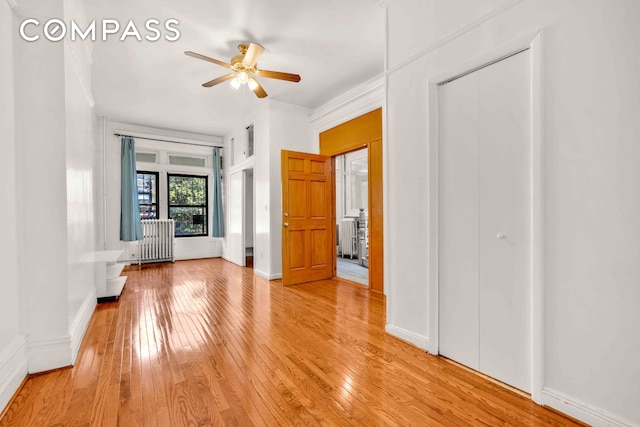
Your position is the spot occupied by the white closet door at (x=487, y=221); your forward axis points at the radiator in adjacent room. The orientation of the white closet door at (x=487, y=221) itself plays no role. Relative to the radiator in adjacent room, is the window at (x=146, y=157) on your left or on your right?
left

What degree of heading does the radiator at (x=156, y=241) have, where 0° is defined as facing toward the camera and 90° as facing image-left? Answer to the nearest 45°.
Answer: approximately 0°

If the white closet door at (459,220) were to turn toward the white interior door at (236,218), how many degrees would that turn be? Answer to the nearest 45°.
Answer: approximately 90° to its right

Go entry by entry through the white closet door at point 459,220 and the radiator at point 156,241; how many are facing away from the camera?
0

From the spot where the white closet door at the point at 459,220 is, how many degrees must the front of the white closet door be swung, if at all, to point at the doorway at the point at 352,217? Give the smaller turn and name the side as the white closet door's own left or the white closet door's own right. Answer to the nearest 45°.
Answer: approximately 90° to the white closet door's own right

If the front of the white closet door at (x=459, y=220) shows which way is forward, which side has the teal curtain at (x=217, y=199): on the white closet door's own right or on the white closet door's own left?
on the white closet door's own right

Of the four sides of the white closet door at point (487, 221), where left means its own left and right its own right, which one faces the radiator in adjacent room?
right

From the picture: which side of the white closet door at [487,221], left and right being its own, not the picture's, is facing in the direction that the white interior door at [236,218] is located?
right

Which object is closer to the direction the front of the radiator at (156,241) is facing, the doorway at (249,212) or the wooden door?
the wooden door

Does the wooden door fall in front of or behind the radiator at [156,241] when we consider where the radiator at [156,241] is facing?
in front
